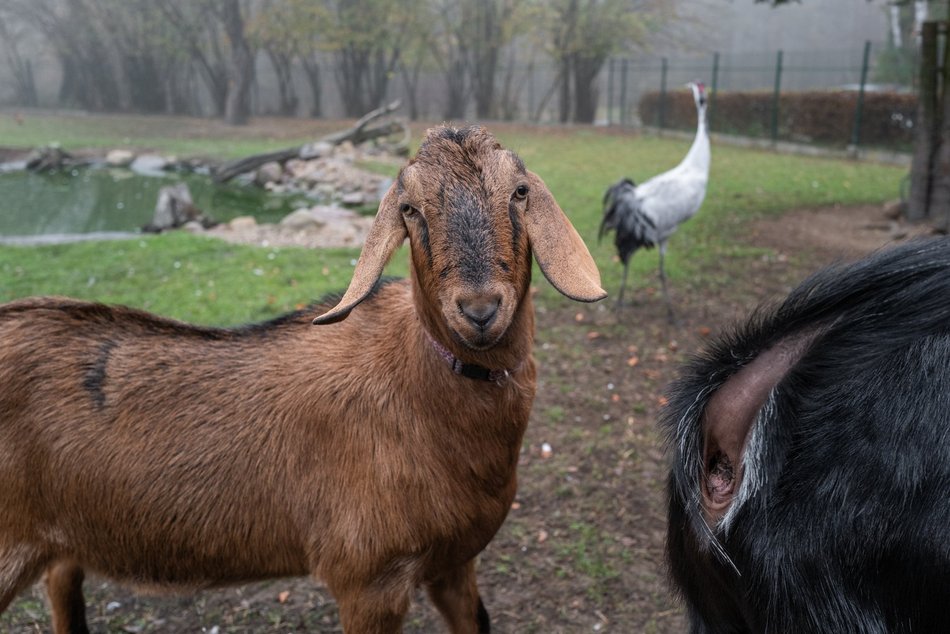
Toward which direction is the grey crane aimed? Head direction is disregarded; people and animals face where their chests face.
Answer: to the viewer's right

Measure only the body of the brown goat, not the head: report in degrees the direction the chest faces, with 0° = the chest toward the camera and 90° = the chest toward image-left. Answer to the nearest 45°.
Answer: approximately 315°

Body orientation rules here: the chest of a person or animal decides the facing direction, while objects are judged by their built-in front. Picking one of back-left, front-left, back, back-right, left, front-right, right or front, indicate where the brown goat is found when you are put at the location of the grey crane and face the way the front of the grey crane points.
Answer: right

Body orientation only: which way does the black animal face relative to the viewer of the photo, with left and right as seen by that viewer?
facing away from the viewer and to the right of the viewer

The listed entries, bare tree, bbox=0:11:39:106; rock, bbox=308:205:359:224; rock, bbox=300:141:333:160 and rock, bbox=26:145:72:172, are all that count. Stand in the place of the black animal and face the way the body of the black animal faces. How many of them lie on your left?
4

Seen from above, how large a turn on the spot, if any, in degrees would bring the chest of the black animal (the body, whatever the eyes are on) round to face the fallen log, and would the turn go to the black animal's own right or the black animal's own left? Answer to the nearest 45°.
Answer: approximately 90° to the black animal's own left

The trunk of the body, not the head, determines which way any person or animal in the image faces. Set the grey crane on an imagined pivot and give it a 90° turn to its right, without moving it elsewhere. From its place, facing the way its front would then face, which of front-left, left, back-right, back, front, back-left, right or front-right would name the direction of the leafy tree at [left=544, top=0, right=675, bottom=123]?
back

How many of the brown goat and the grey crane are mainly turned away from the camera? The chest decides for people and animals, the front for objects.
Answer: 0

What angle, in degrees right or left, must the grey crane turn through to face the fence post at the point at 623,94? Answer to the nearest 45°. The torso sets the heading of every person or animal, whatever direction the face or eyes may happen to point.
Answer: approximately 90° to its left

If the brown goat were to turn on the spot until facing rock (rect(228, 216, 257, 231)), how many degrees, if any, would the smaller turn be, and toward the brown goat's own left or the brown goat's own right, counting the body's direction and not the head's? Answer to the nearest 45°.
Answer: approximately 135° to the brown goat's own left

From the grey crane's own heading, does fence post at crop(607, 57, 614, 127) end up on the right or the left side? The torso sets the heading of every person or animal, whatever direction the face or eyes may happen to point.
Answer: on its left

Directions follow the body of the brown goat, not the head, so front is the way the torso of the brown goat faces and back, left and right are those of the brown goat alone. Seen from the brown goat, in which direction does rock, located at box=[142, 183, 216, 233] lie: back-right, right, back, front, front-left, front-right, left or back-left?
back-left
